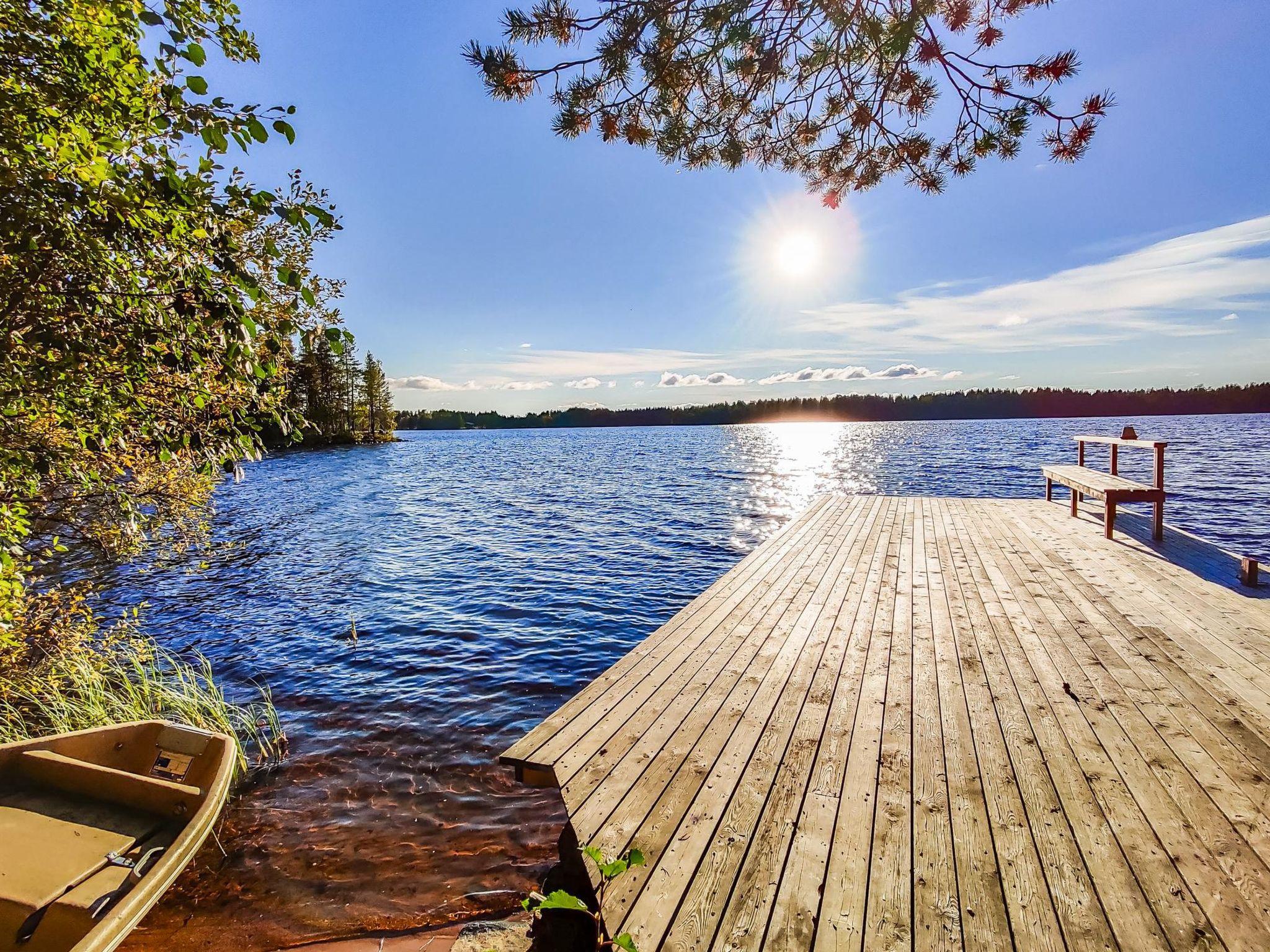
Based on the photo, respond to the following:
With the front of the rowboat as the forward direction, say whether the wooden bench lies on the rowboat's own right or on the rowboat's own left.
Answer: on the rowboat's own left

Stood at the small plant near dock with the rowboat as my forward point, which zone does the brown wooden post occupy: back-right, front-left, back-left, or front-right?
back-right
